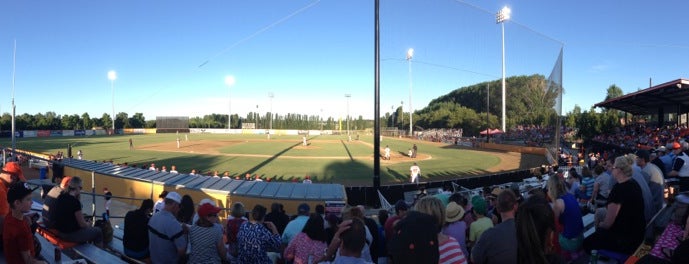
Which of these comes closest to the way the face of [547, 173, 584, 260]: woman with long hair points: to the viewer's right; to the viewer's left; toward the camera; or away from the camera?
away from the camera

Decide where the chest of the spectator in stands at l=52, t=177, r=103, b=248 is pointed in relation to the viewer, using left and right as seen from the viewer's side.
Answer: facing away from the viewer and to the right of the viewer

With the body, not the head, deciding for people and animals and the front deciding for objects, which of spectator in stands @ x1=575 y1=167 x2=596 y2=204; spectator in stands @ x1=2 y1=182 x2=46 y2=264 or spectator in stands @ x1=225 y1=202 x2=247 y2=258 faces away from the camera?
spectator in stands @ x1=225 y1=202 x2=247 y2=258

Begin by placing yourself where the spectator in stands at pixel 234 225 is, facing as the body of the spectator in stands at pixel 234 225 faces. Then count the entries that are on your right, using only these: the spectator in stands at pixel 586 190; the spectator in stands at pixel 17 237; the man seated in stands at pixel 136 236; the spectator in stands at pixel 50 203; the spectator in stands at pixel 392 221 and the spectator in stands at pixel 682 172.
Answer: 3

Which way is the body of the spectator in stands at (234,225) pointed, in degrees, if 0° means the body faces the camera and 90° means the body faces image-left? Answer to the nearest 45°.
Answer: approximately 180°

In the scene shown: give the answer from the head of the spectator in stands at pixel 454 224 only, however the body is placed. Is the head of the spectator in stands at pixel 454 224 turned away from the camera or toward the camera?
away from the camera

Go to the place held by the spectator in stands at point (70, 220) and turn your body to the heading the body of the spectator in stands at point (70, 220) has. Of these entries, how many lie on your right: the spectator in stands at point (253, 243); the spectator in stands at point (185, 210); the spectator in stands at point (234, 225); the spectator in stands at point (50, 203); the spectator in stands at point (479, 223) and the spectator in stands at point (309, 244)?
5

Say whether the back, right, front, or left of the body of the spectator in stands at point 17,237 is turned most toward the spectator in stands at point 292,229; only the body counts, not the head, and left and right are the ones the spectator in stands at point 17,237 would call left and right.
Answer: front

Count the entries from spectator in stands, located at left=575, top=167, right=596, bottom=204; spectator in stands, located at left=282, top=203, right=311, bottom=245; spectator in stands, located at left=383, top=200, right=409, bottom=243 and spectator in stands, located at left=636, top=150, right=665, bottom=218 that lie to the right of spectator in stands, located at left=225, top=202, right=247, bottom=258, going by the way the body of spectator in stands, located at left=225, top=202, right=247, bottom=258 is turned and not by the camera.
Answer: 4

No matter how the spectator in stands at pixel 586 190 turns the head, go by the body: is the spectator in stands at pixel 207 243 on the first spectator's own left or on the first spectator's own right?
on the first spectator's own left

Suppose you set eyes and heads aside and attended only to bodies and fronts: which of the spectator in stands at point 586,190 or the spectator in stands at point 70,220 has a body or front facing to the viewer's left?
the spectator in stands at point 586,190

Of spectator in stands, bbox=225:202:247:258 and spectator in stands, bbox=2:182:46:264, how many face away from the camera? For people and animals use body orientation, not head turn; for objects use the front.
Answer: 1

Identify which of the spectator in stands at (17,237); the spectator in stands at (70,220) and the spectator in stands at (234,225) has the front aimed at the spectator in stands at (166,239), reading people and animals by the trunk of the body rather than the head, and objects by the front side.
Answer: the spectator in stands at (17,237)

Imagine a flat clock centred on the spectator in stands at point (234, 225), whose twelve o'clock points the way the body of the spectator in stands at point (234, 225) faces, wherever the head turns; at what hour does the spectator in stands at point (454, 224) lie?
the spectator in stands at point (454, 224) is roughly at 4 o'clock from the spectator in stands at point (234, 225).
